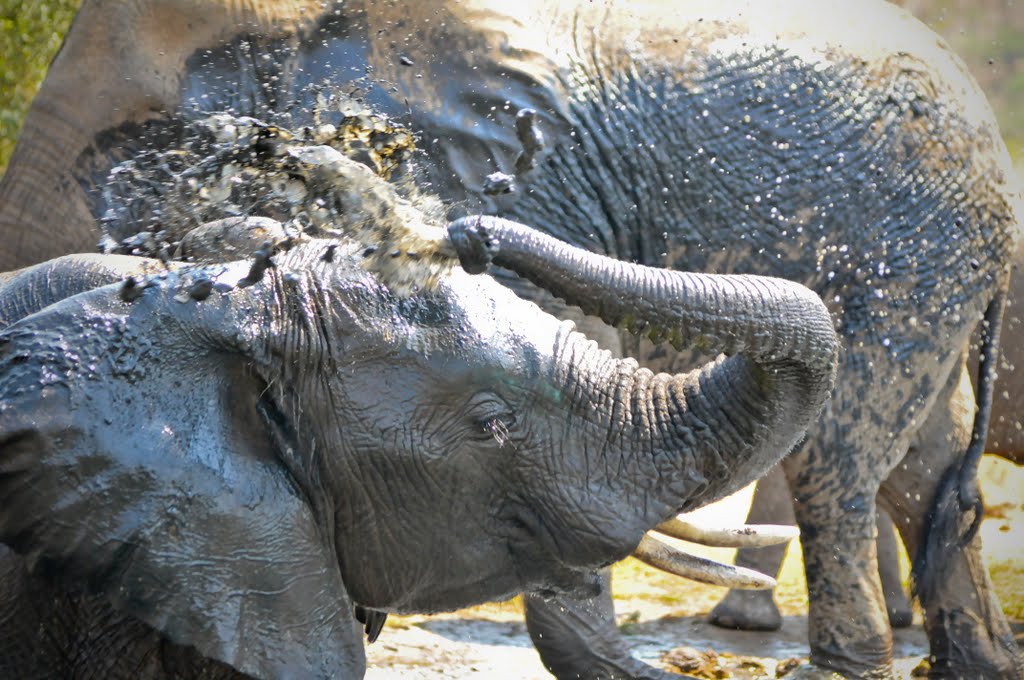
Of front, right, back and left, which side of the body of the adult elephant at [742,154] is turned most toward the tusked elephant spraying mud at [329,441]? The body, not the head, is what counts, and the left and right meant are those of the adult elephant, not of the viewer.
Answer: left

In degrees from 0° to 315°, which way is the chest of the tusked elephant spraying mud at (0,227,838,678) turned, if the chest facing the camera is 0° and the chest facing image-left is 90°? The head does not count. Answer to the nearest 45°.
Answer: approximately 270°

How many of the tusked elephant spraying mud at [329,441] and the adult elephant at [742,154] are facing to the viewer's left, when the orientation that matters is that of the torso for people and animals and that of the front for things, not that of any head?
1

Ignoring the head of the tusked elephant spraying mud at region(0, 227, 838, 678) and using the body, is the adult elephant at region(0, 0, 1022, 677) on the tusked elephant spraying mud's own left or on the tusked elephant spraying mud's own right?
on the tusked elephant spraying mud's own left

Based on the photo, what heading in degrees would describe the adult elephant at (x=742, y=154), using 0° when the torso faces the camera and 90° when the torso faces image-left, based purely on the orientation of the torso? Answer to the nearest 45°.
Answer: approximately 90°

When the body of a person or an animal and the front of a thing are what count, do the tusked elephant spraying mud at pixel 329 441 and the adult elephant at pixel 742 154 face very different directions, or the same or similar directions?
very different directions
